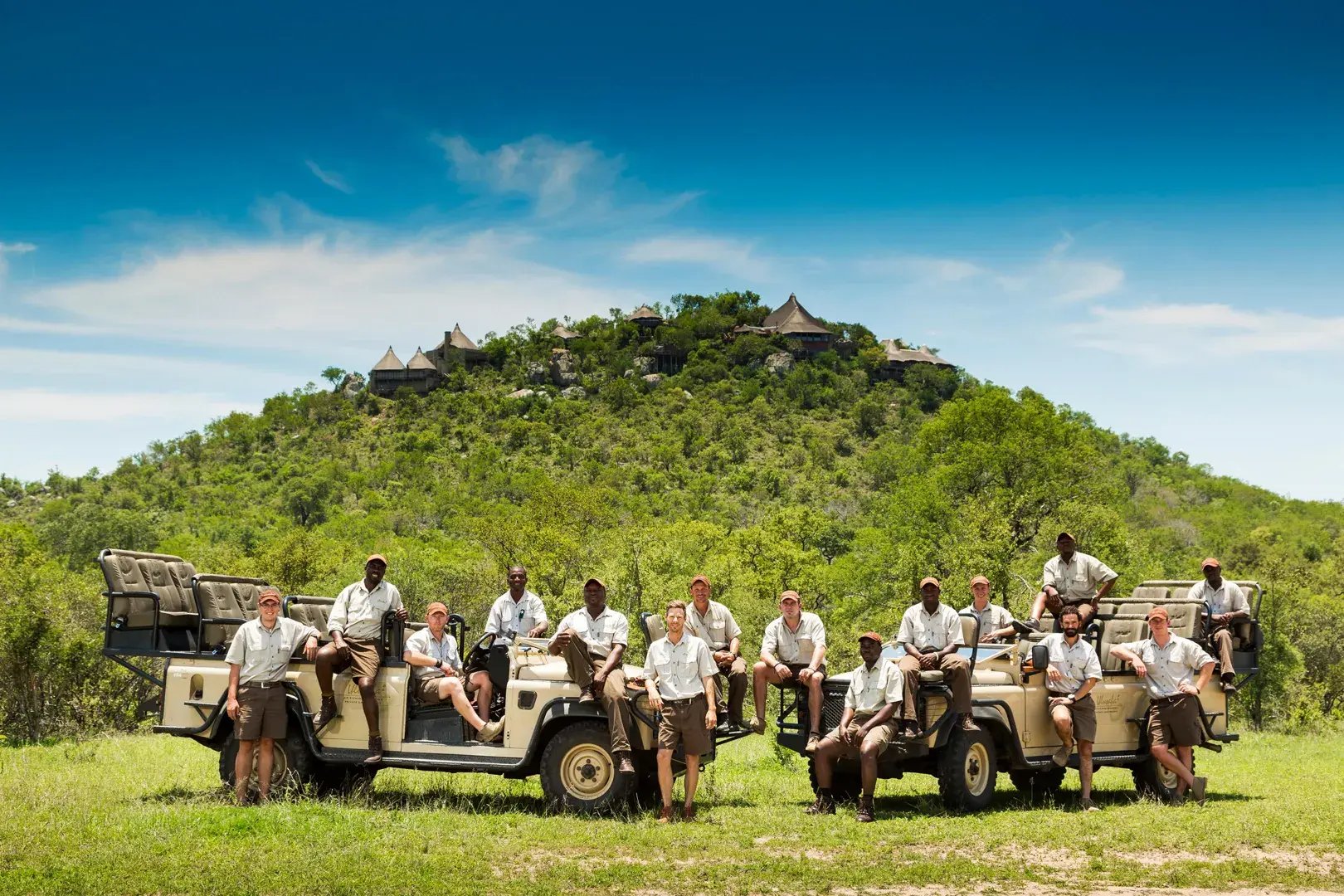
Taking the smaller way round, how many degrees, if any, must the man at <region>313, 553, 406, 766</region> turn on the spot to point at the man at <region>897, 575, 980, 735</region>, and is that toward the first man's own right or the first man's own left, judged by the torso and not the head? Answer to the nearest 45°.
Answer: approximately 90° to the first man's own left

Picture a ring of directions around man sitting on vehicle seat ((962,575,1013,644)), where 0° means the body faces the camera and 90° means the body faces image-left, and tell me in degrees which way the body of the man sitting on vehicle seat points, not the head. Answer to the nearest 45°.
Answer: approximately 45°

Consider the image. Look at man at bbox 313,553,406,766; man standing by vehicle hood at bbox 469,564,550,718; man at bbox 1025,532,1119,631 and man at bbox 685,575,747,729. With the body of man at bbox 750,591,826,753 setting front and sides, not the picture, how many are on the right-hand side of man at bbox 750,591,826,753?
3

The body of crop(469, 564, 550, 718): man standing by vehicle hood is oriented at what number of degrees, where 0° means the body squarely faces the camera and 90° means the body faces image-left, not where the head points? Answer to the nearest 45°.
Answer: approximately 0°

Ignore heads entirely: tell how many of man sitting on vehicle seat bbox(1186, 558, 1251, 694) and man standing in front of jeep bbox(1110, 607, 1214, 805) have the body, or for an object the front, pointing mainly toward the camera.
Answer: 2

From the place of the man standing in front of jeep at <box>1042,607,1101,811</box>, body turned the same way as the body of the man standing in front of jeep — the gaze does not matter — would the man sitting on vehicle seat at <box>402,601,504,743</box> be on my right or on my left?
on my right

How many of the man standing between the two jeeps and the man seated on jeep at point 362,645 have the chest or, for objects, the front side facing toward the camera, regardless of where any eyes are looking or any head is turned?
2

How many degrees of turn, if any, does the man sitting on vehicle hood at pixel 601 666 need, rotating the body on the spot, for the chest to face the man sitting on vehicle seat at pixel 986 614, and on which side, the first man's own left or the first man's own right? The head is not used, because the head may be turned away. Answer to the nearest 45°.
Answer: approximately 135° to the first man's own left

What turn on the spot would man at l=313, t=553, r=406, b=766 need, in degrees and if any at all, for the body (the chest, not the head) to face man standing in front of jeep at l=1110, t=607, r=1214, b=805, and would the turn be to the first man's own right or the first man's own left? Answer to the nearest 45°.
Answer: approximately 90° to the first man's own left
